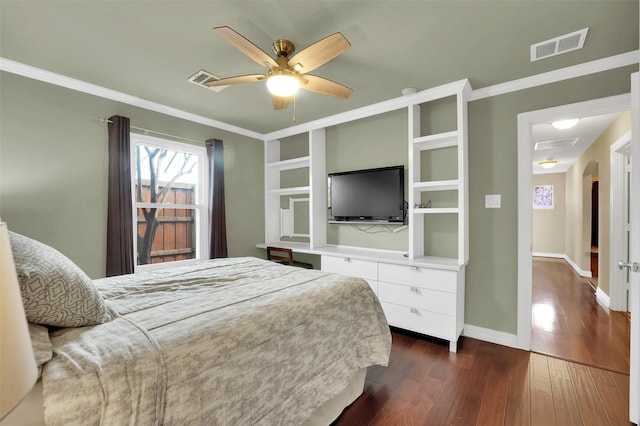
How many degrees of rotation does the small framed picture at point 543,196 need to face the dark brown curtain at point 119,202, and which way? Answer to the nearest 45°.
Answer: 0° — it already faces it

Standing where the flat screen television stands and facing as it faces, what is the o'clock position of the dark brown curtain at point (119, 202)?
The dark brown curtain is roughly at 1 o'clock from the flat screen television.

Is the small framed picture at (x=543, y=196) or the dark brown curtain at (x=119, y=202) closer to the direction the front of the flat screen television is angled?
the dark brown curtain

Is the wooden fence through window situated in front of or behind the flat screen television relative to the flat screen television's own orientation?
in front

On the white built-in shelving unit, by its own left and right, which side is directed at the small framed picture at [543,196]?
back

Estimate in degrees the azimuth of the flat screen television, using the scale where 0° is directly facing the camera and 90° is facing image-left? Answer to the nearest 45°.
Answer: approximately 45°
